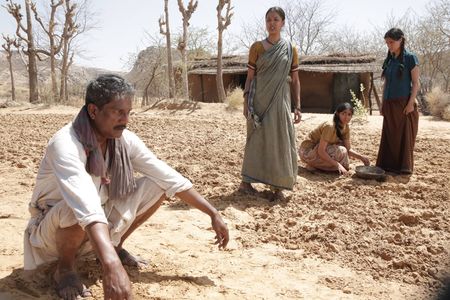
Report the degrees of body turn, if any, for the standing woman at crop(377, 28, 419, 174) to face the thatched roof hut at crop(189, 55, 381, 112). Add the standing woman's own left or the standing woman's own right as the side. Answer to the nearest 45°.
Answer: approximately 135° to the standing woman's own right

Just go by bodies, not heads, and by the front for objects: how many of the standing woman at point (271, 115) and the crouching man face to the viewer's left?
0

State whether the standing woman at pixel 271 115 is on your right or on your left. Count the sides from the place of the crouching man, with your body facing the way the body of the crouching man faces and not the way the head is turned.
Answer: on your left

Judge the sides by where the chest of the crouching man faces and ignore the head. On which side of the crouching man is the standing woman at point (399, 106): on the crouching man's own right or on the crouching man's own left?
on the crouching man's own left

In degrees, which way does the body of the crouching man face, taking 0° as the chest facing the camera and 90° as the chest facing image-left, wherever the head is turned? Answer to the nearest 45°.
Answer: approximately 315°

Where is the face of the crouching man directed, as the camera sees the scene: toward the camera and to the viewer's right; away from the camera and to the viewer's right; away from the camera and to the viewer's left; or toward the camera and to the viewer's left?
toward the camera and to the viewer's right

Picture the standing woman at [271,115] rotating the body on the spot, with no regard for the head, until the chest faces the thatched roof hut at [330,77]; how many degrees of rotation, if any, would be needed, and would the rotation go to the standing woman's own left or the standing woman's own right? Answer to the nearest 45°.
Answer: approximately 180°

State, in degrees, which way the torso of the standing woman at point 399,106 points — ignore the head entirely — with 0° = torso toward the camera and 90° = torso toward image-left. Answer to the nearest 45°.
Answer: approximately 45°

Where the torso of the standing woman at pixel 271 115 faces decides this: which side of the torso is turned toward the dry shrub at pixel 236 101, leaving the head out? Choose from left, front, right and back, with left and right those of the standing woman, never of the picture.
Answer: back

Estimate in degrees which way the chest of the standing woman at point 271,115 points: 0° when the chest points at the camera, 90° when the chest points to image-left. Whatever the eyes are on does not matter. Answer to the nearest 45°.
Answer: approximately 0°

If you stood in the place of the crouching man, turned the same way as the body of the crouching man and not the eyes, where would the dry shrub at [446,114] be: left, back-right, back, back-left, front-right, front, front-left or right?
left

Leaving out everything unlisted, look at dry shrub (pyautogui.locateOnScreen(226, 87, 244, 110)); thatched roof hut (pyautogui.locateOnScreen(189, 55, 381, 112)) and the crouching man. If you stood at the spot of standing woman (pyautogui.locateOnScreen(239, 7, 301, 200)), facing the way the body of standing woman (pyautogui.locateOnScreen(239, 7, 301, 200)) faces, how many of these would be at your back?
2

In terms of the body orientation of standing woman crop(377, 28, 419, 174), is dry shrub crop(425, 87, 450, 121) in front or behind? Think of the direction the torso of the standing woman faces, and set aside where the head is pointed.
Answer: behind

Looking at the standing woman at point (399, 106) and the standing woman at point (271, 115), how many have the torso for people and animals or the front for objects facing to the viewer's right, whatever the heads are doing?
0
